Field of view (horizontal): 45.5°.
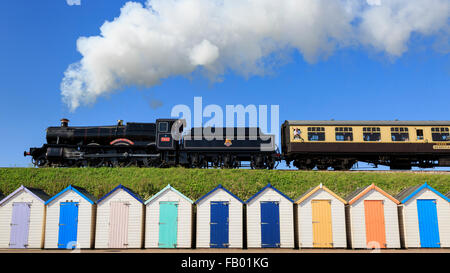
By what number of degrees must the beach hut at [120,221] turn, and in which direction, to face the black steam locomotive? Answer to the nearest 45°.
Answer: approximately 180°

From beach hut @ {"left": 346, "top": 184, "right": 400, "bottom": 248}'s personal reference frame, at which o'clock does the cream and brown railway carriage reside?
The cream and brown railway carriage is roughly at 6 o'clock from the beach hut.

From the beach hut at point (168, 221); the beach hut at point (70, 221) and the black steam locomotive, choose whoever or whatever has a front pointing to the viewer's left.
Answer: the black steam locomotive

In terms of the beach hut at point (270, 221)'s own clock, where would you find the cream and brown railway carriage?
The cream and brown railway carriage is roughly at 7 o'clock from the beach hut.

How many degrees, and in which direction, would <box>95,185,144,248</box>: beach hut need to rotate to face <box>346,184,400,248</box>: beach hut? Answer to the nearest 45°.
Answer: approximately 90° to its left

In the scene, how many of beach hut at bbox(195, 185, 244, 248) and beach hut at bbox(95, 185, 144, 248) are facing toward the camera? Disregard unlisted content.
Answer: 2

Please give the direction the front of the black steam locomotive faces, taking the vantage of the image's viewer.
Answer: facing to the left of the viewer

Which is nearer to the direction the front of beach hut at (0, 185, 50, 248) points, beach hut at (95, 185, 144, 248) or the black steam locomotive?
the beach hut
